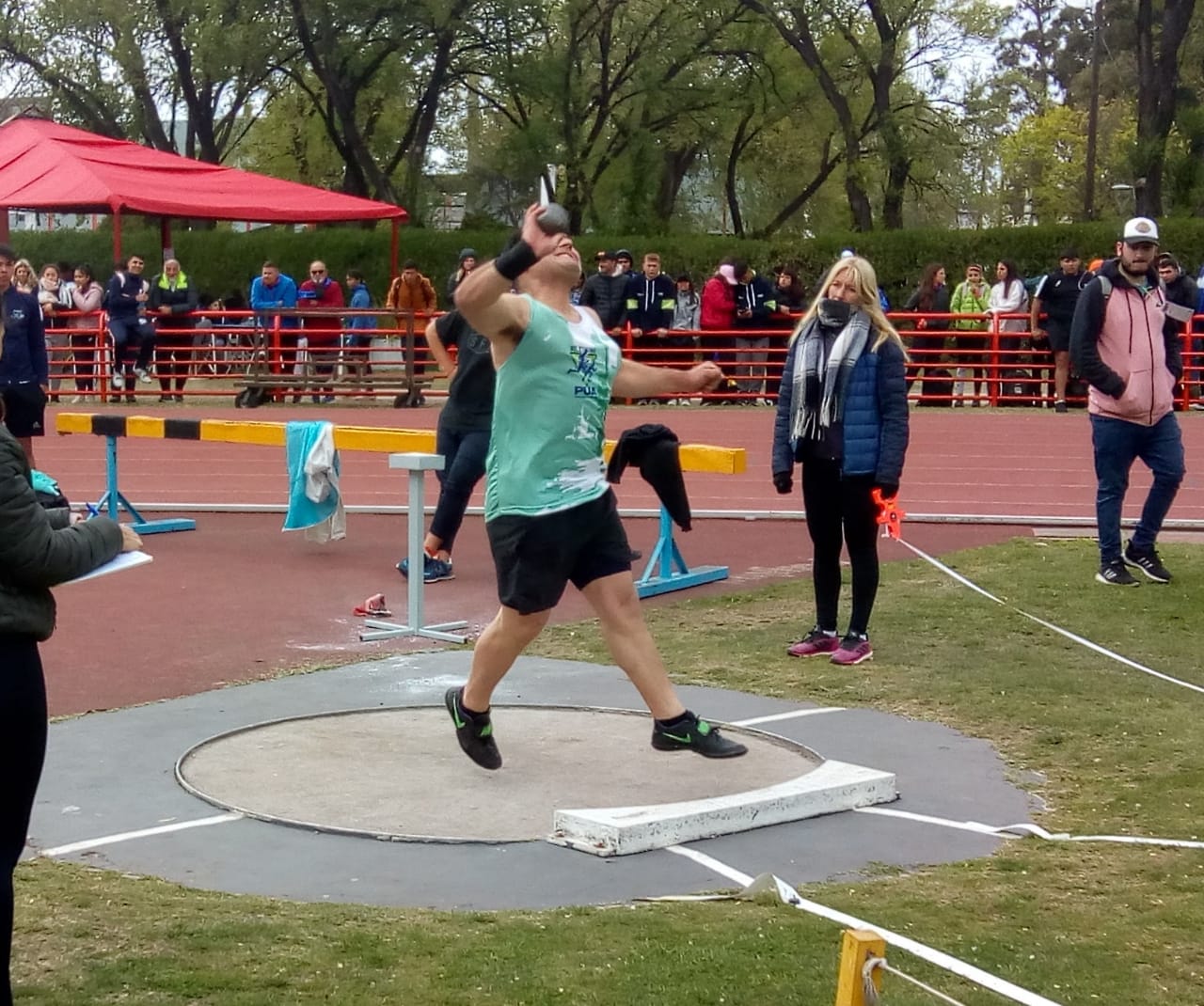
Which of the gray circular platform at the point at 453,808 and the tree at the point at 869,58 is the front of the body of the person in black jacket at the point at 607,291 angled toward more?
the gray circular platform

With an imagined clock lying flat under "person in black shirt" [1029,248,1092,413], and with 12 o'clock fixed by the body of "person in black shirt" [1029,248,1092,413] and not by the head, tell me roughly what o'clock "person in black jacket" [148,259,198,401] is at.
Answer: "person in black jacket" [148,259,198,401] is roughly at 3 o'clock from "person in black shirt" [1029,248,1092,413].

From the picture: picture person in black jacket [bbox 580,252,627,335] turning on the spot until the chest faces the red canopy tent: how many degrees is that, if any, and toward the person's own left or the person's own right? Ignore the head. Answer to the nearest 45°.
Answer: approximately 135° to the person's own right

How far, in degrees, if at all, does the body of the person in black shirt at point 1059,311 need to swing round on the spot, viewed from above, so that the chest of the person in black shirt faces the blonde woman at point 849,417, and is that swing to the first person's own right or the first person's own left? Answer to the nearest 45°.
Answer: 0° — they already face them

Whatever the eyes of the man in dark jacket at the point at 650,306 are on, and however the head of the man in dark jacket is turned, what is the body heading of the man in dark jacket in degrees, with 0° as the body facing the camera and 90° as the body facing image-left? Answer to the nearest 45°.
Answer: approximately 0°

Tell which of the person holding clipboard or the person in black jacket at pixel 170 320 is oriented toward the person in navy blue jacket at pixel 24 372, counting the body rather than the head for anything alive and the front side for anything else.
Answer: the person in black jacket at pixel 170 320

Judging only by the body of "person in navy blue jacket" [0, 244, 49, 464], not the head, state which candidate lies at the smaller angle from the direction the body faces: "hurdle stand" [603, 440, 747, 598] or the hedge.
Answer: the hurdle stand

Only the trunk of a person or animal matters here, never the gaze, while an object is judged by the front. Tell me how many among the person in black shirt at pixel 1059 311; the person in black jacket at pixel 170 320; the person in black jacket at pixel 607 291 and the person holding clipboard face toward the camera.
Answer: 3

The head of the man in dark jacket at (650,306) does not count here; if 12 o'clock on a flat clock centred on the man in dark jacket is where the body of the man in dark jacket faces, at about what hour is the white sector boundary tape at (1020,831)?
The white sector boundary tape is roughly at 12 o'clock from the man in dark jacket.

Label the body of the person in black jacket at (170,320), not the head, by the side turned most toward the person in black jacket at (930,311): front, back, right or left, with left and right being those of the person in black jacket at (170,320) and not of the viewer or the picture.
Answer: left

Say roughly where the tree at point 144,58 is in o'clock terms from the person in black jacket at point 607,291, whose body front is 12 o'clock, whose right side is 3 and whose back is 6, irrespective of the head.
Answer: The tree is roughly at 5 o'clock from the person in black jacket.

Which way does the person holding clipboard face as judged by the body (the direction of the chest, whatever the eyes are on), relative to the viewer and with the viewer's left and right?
facing to the right of the viewer

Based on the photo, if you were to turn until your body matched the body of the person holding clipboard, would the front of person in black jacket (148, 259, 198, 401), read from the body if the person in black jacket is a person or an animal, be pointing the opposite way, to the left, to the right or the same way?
to the right

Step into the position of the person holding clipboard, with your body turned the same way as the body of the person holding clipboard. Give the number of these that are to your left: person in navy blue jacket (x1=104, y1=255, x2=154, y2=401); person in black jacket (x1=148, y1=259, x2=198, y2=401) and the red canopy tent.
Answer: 3
